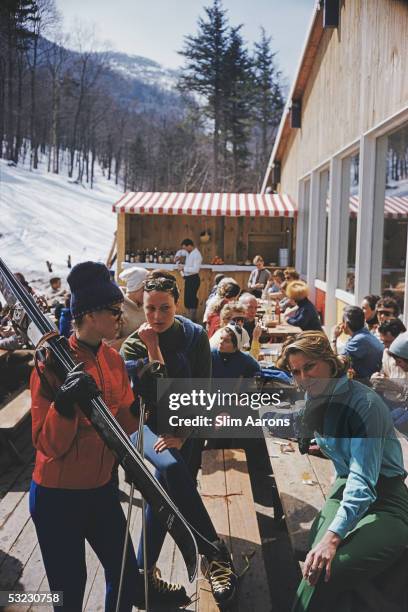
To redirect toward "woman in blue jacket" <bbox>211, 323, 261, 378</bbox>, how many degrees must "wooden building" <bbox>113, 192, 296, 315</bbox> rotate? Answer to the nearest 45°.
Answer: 0° — it already faces them

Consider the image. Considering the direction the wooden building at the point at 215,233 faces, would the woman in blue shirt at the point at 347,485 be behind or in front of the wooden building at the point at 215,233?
in front

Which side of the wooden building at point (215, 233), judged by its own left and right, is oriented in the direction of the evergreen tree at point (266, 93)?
back

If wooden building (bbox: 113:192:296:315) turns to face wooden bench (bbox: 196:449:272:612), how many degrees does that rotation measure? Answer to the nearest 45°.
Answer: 0° — it already faces it

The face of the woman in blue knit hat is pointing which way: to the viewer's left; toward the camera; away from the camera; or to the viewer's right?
to the viewer's right
